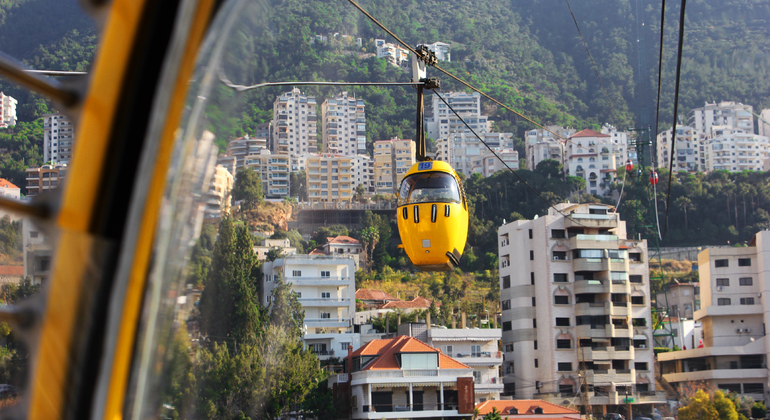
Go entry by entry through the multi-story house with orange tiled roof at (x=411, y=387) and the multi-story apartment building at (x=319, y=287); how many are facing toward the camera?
2

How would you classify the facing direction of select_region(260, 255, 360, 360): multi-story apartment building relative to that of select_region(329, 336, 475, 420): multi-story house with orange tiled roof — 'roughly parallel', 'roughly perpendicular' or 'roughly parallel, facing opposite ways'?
roughly parallel

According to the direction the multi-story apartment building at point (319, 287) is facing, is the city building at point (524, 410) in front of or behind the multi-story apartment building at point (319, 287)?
in front

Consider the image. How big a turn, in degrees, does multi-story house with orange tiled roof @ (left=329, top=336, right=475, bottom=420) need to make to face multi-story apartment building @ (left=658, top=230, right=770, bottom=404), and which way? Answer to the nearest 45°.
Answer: approximately 135° to its left

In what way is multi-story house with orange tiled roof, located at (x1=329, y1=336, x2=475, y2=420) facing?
toward the camera

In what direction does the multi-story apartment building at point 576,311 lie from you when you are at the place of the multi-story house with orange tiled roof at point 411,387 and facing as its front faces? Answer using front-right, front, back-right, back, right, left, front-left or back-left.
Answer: back-left

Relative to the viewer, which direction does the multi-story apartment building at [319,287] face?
toward the camera
